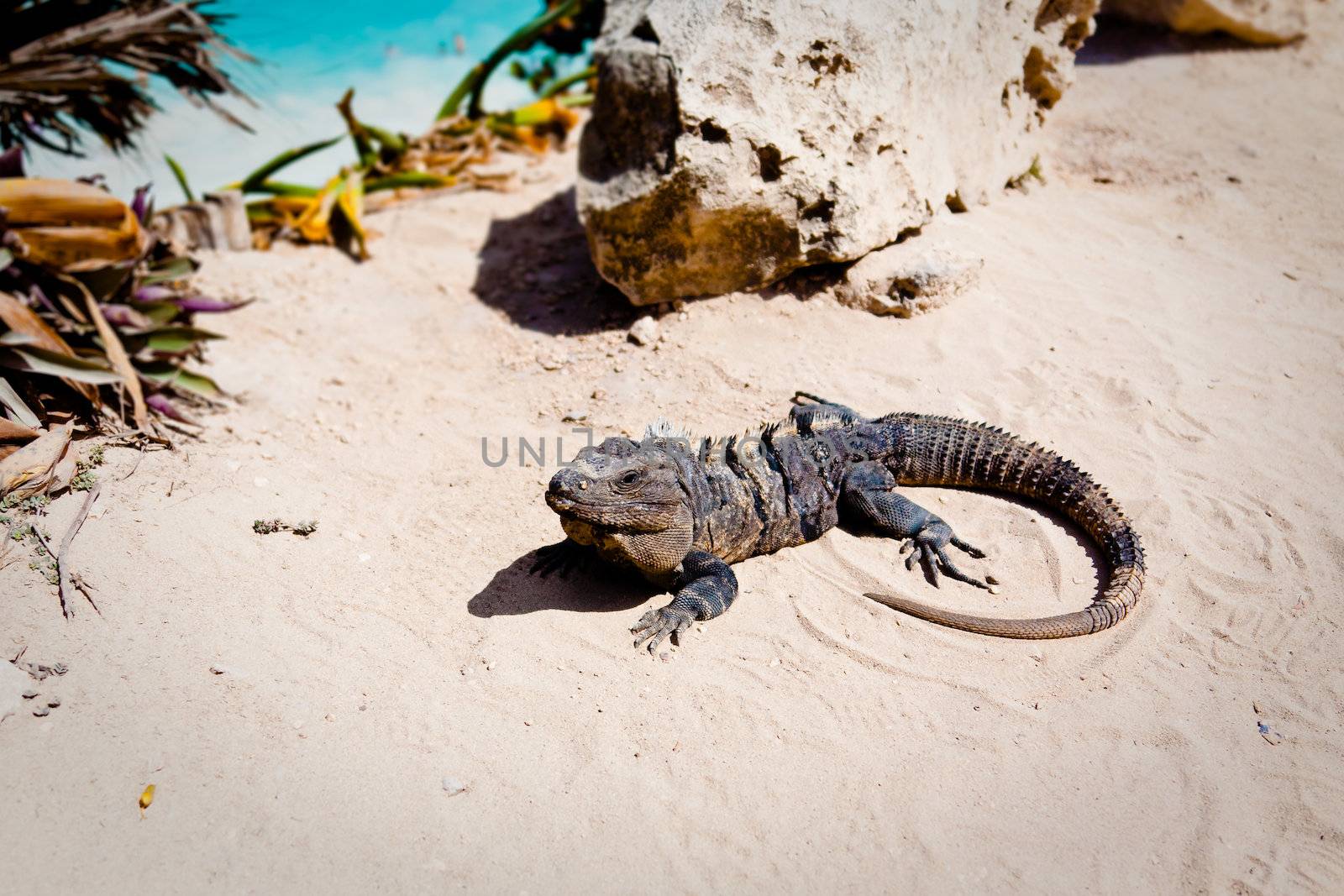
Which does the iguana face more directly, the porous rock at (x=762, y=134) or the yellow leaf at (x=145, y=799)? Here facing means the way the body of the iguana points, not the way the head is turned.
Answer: the yellow leaf

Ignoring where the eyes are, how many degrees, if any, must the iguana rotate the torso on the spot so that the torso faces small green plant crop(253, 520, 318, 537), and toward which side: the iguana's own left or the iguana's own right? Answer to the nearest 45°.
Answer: approximately 45° to the iguana's own right

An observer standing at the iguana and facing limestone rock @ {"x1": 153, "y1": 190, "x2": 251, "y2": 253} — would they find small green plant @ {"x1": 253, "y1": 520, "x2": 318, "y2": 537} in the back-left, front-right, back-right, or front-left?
front-left

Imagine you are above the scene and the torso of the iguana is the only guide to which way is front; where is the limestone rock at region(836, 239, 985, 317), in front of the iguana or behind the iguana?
behind

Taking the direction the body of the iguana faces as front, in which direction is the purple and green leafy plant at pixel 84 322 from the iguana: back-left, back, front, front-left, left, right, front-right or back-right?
front-right

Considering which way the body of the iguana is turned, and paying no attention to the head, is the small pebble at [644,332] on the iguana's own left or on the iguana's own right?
on the iguana's own right

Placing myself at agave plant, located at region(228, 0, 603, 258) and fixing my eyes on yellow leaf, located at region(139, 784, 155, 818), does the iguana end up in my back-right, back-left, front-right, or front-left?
front-left

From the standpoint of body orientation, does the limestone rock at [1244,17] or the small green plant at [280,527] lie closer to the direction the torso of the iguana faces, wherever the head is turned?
the small green plant

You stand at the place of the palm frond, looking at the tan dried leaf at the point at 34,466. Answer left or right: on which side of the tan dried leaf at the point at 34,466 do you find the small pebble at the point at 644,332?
left

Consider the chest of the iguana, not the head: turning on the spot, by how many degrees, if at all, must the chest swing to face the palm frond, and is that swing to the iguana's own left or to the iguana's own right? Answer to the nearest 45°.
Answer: approximately 90° to the iguana's own right

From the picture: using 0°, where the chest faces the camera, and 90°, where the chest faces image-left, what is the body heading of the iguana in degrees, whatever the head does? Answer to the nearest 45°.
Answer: approximately 45°

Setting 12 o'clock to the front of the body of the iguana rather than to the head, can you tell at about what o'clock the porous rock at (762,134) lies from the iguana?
The porous rock is roughly at 4 o'clock from the iguana.

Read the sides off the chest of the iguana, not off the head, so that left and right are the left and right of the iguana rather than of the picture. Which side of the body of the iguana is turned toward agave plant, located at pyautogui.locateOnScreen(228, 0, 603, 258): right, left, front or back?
right

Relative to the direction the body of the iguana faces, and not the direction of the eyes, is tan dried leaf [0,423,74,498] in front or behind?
in front

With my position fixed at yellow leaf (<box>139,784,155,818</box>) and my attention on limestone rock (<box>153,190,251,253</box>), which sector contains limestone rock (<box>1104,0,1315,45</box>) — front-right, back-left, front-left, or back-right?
front-right

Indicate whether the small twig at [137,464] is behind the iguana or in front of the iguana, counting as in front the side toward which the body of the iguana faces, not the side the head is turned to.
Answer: in front

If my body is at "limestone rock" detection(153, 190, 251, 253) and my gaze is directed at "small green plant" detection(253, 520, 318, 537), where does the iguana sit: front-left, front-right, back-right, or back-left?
front-left

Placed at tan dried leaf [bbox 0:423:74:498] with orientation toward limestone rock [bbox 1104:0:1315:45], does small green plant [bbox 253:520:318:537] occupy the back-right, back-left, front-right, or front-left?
front-right

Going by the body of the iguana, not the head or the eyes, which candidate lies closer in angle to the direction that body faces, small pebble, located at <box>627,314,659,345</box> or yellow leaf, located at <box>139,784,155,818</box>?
the yellow leaf

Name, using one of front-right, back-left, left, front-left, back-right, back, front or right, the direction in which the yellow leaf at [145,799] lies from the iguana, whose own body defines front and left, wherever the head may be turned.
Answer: front

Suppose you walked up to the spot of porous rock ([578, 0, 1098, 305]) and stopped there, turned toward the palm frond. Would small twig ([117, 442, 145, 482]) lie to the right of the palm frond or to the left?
left

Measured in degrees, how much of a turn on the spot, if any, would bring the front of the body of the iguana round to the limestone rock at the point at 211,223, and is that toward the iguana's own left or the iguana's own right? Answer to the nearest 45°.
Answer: approximately 90° to the iguana's own right
